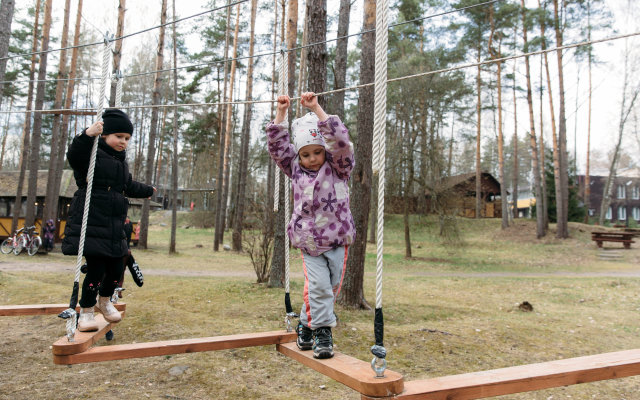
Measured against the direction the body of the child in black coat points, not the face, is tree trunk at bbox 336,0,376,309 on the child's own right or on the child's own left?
on the child's own left

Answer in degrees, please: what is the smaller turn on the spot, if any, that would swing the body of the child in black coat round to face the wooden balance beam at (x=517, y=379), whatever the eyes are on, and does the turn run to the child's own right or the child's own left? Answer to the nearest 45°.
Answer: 0° — they already face it

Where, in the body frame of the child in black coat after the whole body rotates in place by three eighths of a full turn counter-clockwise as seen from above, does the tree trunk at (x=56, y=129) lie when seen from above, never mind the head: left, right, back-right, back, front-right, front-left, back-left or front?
front

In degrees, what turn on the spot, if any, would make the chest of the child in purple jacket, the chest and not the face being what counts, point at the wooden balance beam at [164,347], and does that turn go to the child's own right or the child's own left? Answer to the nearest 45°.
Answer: approximately 90° to the child's own right

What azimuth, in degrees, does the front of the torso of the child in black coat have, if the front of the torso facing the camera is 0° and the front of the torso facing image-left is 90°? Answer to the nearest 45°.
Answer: approximately 315°

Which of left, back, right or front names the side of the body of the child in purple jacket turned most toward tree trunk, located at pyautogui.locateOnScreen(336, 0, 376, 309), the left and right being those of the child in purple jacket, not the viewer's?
back

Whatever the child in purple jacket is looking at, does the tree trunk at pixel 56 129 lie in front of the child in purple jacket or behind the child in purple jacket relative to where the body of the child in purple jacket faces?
behind

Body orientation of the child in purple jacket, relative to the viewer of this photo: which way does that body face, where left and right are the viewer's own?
facing the viewer

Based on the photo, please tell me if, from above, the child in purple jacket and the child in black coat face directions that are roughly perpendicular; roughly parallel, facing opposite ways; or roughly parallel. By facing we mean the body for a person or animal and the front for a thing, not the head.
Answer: roughly perpendicular

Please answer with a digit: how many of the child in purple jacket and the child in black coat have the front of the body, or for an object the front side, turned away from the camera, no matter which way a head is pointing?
0

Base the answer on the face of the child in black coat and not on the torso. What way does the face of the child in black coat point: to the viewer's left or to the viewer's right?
to the viewer's right

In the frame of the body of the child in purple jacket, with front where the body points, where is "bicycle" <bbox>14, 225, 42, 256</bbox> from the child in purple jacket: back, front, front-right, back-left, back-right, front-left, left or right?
back-right

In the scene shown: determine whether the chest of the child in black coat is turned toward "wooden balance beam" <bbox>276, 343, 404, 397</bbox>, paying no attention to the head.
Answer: yes

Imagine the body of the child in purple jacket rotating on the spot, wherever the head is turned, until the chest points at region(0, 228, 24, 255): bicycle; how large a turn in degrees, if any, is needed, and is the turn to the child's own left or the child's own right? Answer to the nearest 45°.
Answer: approximately 135° to the child's own right
